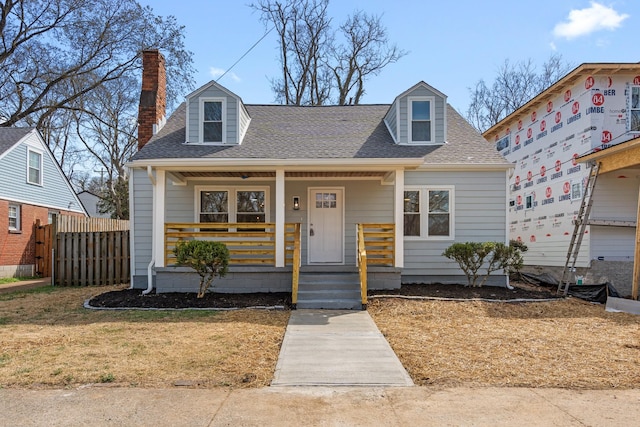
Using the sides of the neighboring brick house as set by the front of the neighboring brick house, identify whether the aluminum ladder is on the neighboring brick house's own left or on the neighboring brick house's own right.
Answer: on the neighboring brick house's own left

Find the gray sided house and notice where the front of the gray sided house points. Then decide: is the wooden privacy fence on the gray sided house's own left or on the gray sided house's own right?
on the gray sided house's own right

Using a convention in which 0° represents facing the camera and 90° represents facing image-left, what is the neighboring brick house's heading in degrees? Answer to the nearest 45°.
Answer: approximately 45°

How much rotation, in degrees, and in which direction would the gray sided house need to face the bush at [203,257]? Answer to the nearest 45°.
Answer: approximately 45° to its right

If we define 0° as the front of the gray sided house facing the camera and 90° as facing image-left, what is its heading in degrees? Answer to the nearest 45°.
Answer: approximately 0°

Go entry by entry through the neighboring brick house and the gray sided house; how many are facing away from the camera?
0

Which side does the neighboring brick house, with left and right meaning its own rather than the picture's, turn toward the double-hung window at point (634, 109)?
left

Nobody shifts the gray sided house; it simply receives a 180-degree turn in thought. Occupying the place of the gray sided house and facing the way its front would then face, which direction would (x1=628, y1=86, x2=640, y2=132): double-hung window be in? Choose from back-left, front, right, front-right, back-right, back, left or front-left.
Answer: right

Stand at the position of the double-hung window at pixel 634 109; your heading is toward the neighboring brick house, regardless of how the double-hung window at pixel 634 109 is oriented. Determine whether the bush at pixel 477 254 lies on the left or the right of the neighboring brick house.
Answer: left

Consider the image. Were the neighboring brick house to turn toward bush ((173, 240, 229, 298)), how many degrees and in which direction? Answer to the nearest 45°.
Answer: approximately 45° to its left
